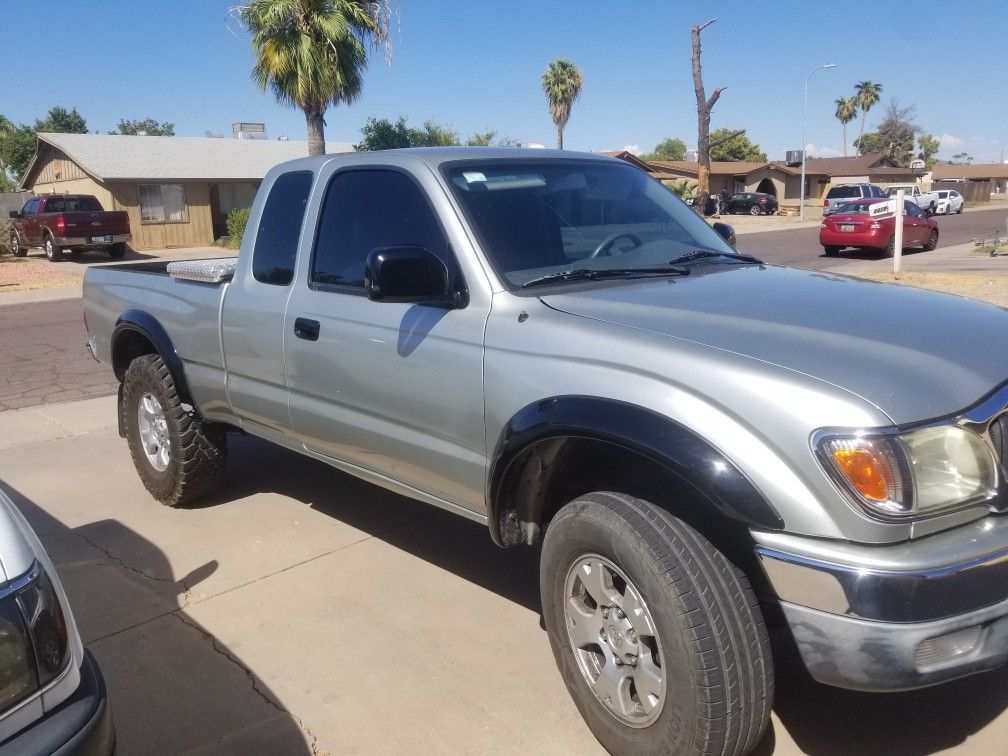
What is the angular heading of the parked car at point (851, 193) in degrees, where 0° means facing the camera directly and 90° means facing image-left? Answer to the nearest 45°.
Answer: approximately 225°

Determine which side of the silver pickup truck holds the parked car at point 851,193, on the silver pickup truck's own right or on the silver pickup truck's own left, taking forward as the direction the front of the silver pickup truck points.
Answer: on the silver pickup truck's own left

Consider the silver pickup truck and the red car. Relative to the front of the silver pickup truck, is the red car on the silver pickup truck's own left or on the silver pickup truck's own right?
on the silver pickup truck's own left

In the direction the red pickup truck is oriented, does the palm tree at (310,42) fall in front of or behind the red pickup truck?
behind

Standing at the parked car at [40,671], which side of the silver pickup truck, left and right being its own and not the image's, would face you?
right

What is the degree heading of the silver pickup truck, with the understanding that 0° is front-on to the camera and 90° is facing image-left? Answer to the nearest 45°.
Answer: approximately 315°

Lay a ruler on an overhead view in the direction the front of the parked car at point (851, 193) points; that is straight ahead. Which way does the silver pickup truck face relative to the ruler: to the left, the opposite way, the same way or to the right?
to the right
